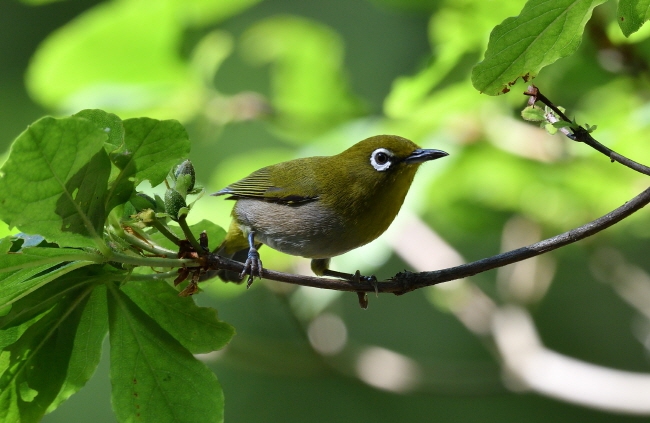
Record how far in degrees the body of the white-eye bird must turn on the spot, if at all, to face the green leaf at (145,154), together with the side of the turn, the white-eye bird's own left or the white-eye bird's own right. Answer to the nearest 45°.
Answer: approximately 135° to the white-eye bird's own right

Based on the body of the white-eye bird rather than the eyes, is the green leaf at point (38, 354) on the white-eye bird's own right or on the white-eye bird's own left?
on the white-eye bird's own right

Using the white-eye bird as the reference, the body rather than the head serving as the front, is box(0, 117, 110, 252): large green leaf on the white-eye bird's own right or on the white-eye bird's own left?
on the white-eye bird's own right

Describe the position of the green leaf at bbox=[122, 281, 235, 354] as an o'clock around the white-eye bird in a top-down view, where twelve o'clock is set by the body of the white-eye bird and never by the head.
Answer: The green leaf is roughly at 6 o'clock from the white-eye bird.

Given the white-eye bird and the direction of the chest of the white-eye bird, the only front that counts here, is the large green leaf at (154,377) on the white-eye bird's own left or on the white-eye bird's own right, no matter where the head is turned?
on the white-eye bird's own right

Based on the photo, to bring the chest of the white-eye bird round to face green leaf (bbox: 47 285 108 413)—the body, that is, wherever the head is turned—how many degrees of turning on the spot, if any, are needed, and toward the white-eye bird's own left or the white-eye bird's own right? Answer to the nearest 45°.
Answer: approximately 135° to the white-eye bird's own right

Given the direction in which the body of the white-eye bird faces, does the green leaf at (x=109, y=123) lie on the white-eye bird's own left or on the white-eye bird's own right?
on the white-eye bird's own right

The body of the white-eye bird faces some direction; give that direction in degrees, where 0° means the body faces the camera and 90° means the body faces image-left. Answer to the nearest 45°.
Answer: approximately 270°
